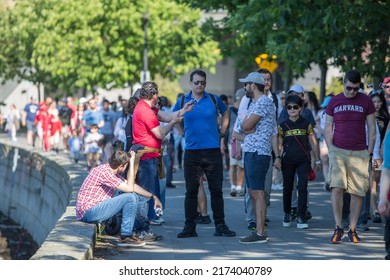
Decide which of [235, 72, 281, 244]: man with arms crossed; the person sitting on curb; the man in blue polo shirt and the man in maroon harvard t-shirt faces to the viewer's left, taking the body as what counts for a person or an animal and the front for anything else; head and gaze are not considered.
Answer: the man with arms crossed

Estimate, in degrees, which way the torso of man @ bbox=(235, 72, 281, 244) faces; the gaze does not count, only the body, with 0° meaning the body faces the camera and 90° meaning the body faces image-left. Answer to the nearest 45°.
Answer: approximately 90°

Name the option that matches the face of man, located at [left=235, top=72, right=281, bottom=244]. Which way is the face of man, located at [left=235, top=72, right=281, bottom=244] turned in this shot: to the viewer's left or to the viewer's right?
to the viewer's left

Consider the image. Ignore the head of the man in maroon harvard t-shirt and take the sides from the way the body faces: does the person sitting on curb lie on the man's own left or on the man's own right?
on the man's own right

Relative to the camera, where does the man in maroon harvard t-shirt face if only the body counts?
toward the camera

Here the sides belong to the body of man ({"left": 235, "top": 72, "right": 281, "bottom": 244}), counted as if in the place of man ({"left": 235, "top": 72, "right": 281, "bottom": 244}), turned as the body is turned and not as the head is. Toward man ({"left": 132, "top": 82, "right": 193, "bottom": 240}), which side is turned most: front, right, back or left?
front

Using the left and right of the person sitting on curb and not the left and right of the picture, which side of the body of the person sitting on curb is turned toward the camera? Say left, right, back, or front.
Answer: right

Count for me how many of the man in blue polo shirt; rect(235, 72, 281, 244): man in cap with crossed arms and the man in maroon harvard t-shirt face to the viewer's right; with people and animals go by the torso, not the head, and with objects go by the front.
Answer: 0

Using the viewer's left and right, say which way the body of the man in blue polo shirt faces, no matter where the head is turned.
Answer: facing the viewer
